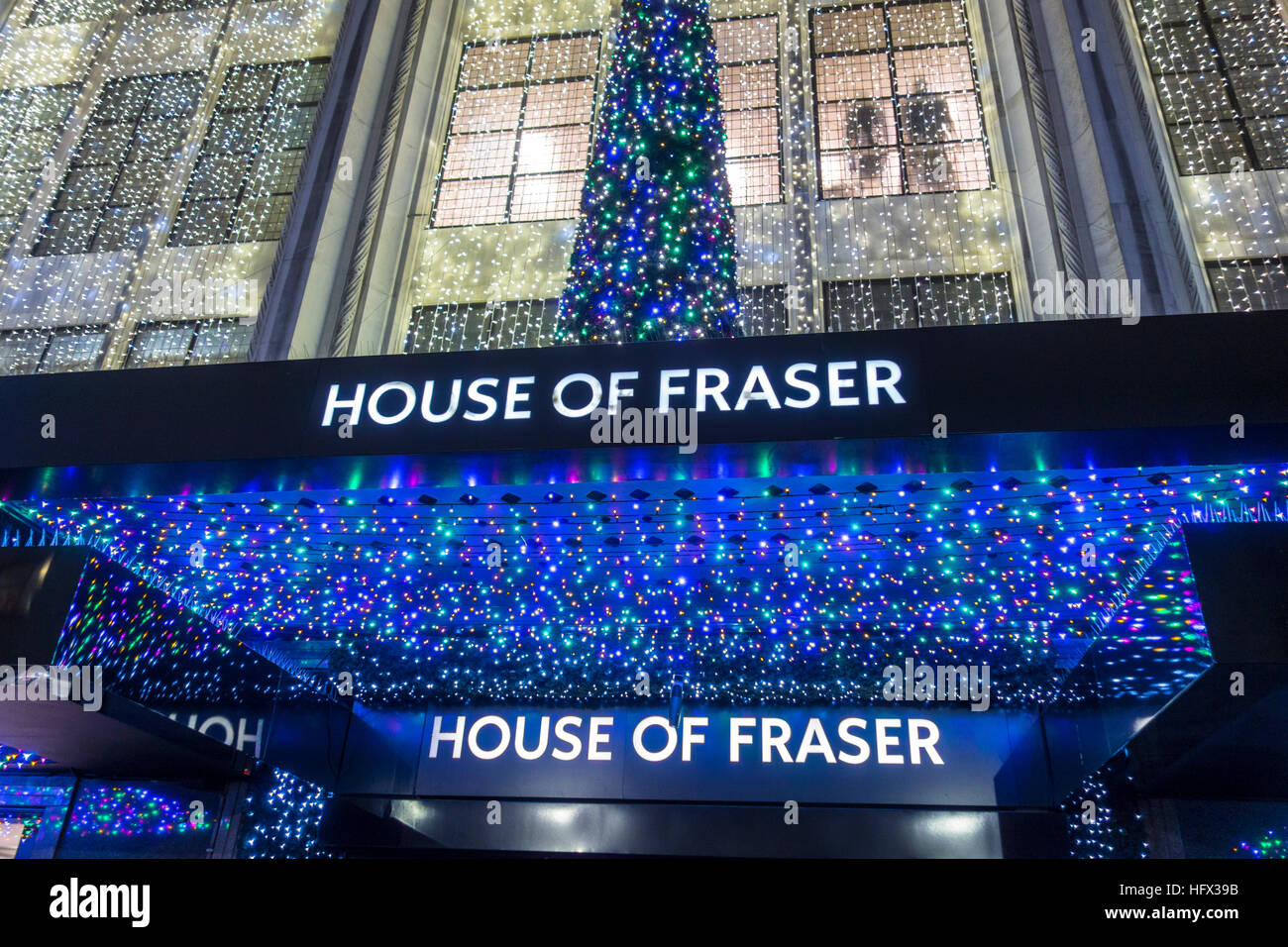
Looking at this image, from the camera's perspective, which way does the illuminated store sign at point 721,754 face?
toward the camera

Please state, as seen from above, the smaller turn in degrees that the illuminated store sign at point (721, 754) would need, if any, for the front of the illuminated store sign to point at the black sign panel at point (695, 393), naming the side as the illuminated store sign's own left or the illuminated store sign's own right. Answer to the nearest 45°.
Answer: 0° — it already faces it
